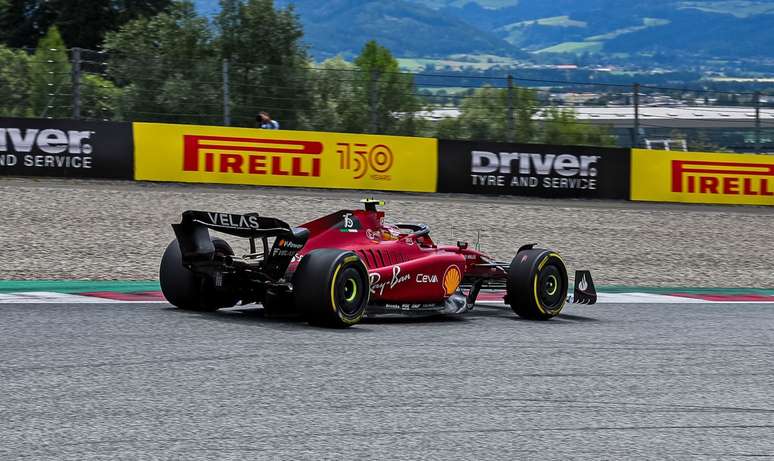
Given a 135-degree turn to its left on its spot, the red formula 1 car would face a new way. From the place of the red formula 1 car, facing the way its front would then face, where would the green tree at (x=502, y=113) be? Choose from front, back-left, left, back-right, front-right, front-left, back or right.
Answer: right

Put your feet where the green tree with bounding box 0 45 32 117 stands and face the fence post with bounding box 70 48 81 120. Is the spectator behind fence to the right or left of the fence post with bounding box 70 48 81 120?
left

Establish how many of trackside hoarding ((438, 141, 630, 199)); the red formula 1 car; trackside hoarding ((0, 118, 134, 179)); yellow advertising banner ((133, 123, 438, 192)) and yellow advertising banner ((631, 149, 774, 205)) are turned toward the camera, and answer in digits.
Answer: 4

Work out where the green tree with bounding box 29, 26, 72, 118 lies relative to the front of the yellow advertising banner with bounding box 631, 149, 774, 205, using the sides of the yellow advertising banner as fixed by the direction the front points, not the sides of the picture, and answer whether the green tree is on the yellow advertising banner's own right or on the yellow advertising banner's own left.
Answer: on the yellow advertising banner's own right

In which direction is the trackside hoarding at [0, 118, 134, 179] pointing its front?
toward the camera

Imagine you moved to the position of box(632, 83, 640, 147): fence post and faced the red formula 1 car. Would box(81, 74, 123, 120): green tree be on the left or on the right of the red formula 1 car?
right

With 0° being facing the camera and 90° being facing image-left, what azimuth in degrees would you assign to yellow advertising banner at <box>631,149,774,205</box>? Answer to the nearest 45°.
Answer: approximately 0°

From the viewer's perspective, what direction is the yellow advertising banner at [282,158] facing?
toward the camera

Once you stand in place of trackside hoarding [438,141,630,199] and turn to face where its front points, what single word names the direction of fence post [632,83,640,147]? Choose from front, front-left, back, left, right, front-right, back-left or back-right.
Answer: back-left

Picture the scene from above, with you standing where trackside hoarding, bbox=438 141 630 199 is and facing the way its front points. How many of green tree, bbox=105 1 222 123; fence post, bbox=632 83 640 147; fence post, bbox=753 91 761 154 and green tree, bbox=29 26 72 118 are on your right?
2

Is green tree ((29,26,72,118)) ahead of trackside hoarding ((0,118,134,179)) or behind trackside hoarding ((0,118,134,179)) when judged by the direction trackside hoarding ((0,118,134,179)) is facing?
behind
